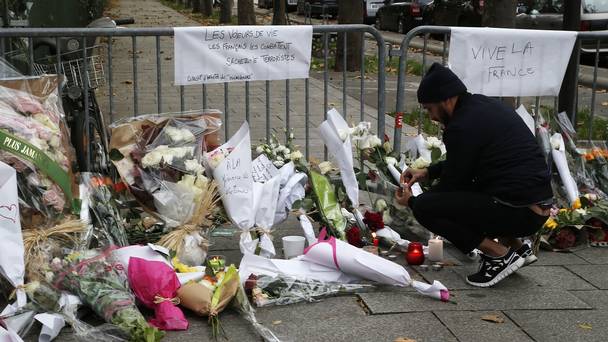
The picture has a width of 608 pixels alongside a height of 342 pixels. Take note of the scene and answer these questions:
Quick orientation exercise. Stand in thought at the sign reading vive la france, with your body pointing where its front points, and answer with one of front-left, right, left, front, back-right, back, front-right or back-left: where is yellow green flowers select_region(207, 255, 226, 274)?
front-right

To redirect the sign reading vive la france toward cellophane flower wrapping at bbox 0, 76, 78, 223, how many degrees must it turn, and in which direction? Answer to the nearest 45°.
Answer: approximately 45° to its right

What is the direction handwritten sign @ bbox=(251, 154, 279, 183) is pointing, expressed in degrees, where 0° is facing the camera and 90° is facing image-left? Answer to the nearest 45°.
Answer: approximately 0°

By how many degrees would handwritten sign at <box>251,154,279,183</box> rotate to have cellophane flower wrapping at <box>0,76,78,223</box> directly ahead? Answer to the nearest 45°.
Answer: approximately 45° to its right

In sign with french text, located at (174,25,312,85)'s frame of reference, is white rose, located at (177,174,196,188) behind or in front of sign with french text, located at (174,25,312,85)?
in front

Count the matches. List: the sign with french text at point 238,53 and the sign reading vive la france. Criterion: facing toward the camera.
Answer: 2

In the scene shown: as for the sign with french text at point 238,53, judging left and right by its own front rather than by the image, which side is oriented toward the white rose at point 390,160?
left

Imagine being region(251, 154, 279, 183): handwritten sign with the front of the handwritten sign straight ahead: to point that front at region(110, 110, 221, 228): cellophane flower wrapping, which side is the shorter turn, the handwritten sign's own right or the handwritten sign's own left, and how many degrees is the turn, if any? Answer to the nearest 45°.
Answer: approximately 45° to the handwritten sign's own right

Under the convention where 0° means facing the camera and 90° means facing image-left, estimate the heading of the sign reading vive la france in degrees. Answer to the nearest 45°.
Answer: approximately 0°
